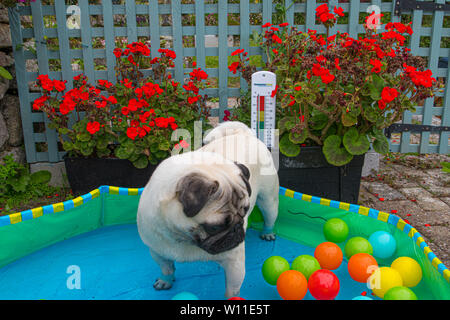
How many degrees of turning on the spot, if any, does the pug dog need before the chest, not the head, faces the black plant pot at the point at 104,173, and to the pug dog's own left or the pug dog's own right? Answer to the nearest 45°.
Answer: approximately 90° to the pug dog's own right

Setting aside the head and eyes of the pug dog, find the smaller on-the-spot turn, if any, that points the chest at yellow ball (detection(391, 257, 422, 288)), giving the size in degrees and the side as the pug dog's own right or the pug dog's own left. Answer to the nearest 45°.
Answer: approximately 135° to the pug dog's own left

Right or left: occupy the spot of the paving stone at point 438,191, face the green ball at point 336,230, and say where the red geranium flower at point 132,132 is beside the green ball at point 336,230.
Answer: right

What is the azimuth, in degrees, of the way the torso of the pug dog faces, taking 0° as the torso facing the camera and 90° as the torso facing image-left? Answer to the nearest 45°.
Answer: approximately 45°

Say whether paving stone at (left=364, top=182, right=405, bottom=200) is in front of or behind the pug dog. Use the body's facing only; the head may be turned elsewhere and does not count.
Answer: behind

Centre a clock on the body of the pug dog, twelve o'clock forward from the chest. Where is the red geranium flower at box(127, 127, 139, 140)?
The red geranium flower is roughly at 4 o'clock from the pug dog.

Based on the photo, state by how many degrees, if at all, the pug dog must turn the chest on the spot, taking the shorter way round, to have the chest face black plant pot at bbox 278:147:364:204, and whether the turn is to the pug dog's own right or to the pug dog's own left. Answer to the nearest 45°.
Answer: approximately 180°

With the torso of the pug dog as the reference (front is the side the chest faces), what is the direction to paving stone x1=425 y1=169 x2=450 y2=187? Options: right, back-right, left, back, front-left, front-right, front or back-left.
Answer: back
